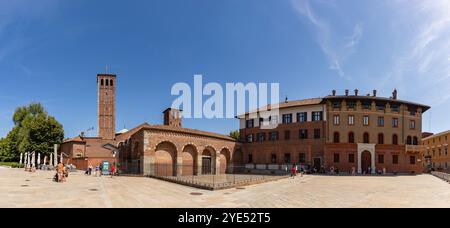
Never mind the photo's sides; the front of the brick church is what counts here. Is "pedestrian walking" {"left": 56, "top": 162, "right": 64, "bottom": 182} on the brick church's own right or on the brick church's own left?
on the brick church's own right

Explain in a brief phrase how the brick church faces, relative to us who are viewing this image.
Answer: facing the viewer and to the right of the viewer
